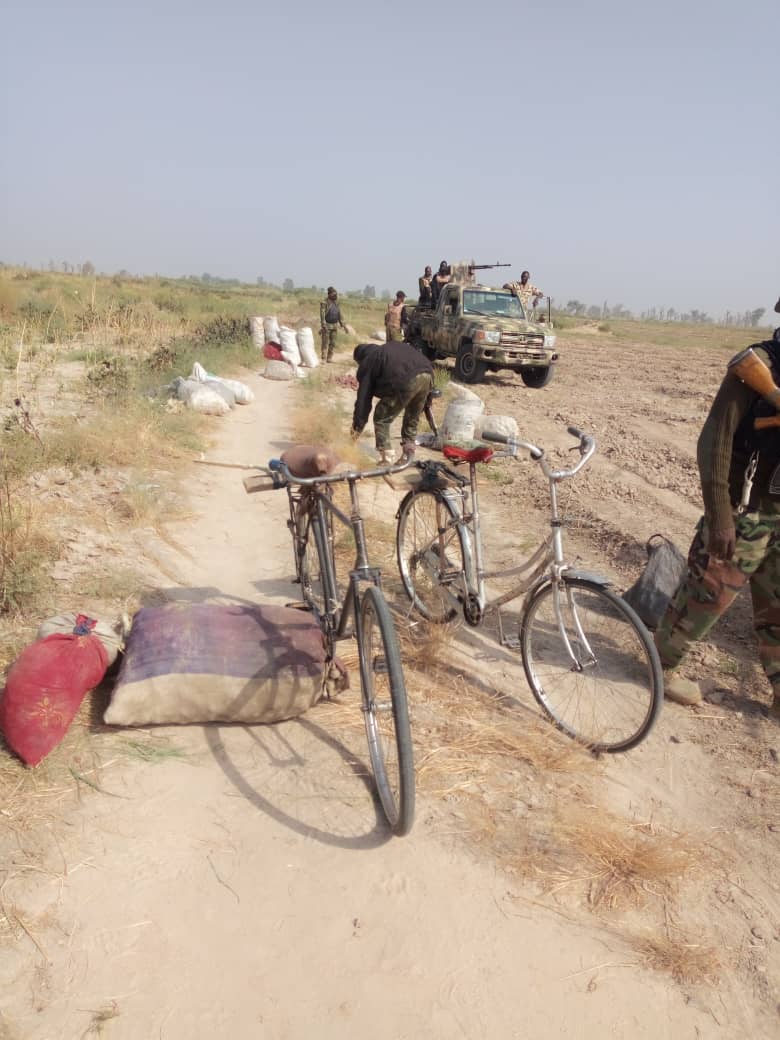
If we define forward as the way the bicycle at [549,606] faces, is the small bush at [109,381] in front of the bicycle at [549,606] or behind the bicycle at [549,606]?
behind

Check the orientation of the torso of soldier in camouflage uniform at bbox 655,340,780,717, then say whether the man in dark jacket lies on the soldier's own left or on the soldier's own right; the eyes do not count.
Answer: on the soldier's own right

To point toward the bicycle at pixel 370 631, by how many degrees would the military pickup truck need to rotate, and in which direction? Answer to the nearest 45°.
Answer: approximately 45° to its right

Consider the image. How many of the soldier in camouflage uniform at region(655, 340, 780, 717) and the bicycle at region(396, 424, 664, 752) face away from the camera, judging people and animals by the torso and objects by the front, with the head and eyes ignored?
0

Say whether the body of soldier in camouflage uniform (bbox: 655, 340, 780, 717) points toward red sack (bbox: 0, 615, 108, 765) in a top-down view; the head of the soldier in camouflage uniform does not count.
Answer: yes

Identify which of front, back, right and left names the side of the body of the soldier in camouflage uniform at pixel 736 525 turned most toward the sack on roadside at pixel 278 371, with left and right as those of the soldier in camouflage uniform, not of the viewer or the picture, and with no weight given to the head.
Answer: right

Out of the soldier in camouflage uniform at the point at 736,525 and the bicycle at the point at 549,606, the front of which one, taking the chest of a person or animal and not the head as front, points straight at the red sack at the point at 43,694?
the soldier in camouflage uniform

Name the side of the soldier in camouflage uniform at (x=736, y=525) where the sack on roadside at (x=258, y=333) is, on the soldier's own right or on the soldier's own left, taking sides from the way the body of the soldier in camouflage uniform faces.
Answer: on the soldier's own right

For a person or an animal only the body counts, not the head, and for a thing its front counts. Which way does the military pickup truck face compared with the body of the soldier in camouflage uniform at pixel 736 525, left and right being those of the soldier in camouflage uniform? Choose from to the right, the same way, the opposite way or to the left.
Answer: to the left

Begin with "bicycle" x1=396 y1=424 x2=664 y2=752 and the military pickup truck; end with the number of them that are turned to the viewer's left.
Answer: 0
